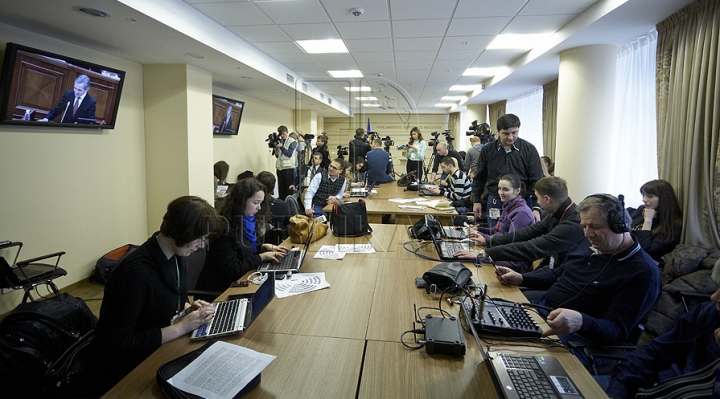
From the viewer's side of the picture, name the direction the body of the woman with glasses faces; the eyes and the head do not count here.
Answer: to the viewer's right

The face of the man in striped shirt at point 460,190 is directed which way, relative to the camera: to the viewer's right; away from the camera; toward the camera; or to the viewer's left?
to the viewer's left

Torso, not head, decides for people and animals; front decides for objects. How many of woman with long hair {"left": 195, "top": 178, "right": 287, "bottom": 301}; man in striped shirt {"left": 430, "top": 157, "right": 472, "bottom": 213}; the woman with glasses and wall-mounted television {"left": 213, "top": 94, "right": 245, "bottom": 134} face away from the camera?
0

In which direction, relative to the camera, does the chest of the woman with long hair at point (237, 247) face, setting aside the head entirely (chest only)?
to the viewer's right

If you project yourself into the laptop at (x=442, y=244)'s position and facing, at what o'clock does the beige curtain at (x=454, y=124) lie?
The beige curtain is roughly at 9 o'clock from the laptop.

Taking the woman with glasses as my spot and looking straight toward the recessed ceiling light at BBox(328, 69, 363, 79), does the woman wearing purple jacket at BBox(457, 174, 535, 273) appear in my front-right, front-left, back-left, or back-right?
front-right

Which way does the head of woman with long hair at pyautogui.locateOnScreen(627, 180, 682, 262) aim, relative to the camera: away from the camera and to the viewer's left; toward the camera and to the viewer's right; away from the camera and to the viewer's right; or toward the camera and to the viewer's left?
toward the camera and to the viewer's left

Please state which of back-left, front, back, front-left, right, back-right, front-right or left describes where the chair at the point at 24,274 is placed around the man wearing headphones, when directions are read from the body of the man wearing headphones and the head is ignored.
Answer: front-right

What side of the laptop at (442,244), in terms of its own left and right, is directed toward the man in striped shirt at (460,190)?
left

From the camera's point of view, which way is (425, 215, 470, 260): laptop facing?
to the viewer's right

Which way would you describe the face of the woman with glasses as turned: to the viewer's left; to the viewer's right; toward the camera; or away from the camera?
to the viewer's right

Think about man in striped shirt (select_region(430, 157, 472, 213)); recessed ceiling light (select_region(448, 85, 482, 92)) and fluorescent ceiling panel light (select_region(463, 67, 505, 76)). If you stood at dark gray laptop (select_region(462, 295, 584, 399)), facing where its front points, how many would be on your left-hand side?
3

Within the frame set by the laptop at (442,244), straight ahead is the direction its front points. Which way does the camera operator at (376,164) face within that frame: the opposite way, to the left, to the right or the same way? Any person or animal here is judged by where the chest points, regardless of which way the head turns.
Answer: to the left

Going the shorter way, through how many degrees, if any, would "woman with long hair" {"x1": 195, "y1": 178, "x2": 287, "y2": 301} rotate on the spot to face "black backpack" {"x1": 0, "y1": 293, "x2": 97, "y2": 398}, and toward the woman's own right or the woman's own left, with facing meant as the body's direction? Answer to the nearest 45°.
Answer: approximately 135° to the woman's own right

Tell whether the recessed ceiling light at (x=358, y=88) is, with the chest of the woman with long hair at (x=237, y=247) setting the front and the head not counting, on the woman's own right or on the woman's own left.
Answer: on the woman's own left

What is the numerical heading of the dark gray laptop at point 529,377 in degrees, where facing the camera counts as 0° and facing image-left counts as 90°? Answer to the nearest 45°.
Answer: approximately 270°
